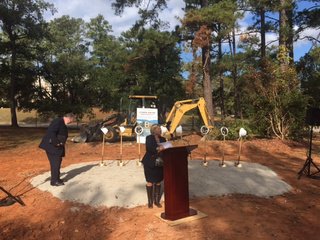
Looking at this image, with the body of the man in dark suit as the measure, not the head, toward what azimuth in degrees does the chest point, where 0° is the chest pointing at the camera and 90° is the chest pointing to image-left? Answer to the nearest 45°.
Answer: approximately 270°

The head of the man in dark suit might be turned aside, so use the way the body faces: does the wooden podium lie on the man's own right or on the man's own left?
on the man's own right

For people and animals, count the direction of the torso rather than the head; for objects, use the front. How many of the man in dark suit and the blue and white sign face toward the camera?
1

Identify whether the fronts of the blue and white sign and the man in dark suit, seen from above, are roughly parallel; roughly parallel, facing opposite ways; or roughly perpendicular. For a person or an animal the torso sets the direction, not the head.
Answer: roughly perpendicular

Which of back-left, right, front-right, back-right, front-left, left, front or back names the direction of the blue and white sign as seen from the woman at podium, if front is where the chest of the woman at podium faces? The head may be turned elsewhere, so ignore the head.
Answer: back-left

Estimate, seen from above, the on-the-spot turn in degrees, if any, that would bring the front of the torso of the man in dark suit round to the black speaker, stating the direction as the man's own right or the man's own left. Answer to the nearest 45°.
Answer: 0° — they already face it

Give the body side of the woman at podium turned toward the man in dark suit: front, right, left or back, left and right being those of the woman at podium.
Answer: back

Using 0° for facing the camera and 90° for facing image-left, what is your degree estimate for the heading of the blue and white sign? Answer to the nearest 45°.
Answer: approximately 0°

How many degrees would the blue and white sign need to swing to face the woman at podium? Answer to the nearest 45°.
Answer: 0° — it already faces them

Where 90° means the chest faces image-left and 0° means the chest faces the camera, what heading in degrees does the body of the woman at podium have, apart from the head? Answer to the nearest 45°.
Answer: approximately 315°
